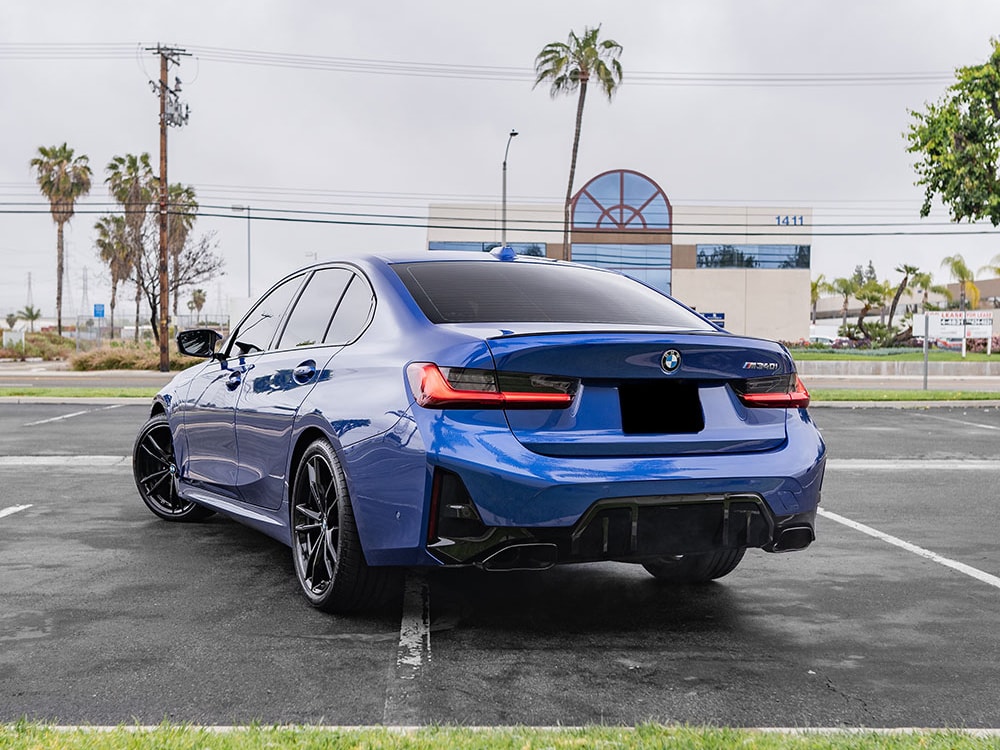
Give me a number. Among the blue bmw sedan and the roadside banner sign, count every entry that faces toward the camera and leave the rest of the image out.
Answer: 1

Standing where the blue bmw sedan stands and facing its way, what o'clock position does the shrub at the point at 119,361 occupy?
The shrub is roughly at 1 o'clock from the blue bmw sedan.

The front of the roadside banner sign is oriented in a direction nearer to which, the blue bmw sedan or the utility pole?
the blue bmw sedan

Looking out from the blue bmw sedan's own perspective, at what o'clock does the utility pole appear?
The utility pole is roughly at 1 o'clock from the blue bmw sedan.

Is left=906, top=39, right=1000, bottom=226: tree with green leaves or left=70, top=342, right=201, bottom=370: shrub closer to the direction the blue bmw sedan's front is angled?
the shrub

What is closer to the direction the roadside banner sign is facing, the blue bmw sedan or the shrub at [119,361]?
the blue bmw sedan

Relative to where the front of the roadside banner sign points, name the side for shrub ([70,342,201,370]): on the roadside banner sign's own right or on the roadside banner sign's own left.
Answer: on the roadside banner sign's own right

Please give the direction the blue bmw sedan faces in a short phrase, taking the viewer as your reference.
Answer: facing away from the viewer and to the left of the viewer

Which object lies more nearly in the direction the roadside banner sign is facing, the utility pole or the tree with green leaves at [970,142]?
the tree with green leaves

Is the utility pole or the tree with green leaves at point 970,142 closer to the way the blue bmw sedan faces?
the utility pole

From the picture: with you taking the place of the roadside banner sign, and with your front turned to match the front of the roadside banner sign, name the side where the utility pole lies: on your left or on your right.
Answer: on your right

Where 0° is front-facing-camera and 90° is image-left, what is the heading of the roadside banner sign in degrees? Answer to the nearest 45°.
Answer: approximately 0°
